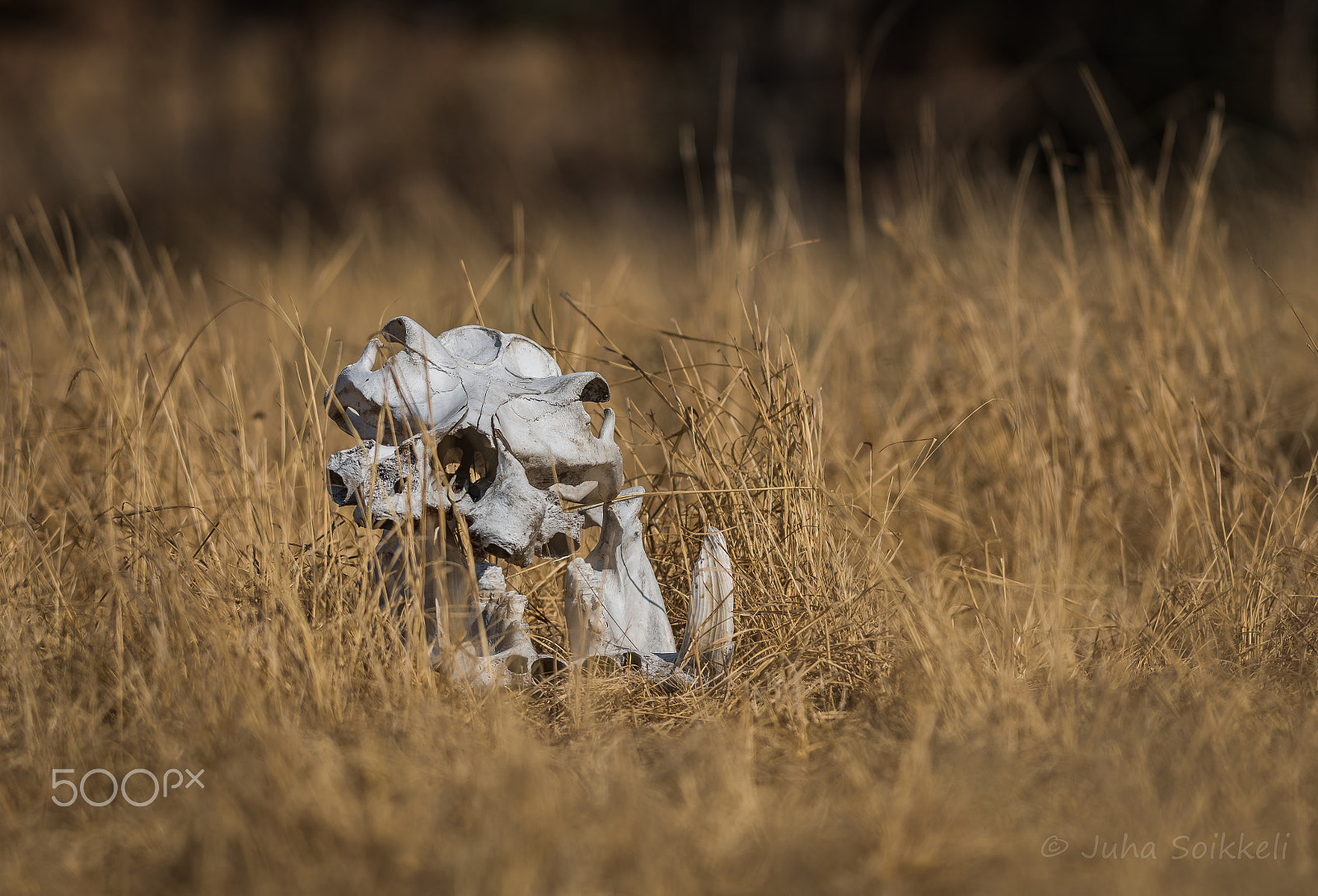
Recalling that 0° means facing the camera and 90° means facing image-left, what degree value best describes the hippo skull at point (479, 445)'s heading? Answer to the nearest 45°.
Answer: approximately 0°
